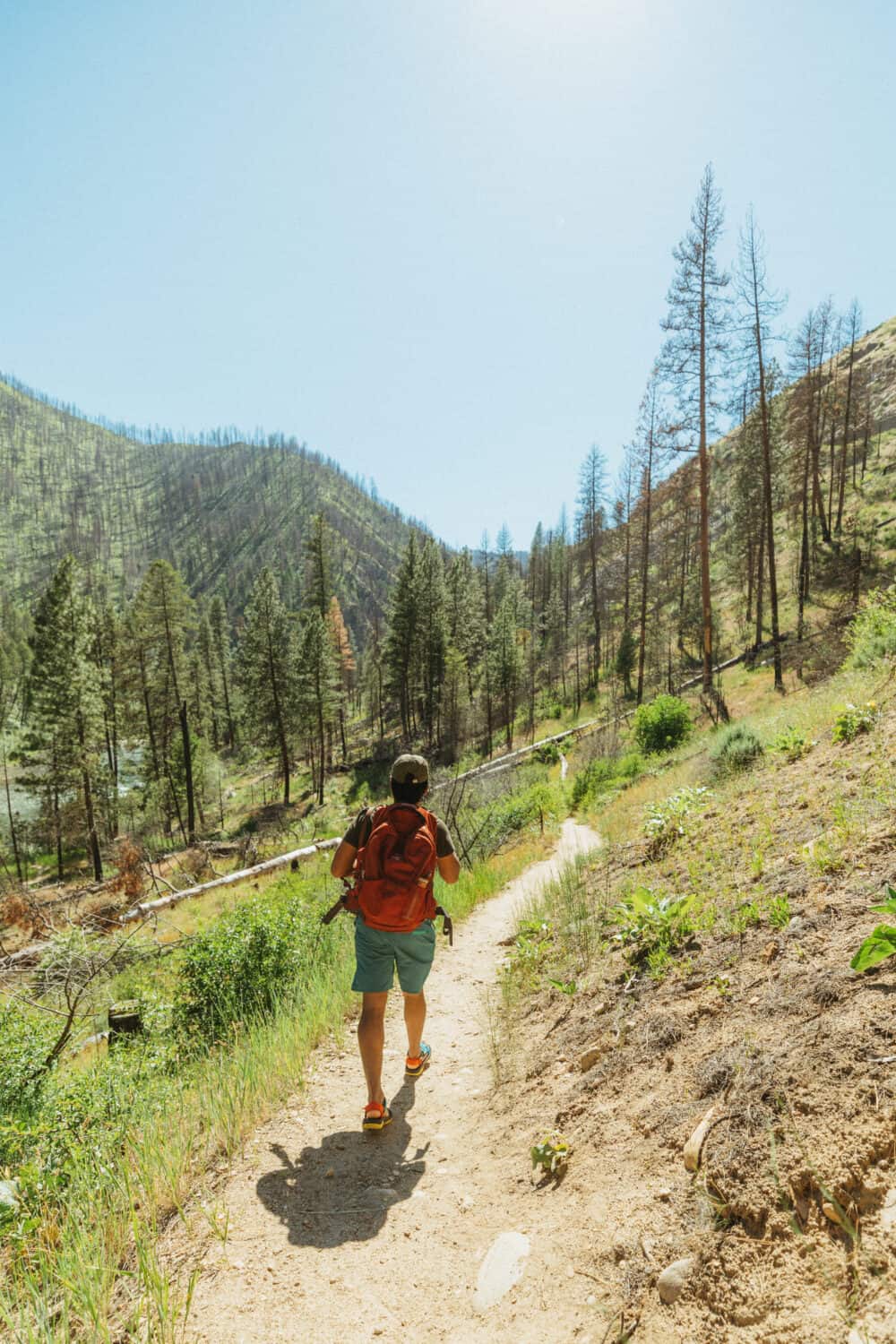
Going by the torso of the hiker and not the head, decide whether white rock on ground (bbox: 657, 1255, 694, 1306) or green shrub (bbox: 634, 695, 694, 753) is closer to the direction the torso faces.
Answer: the green shrub

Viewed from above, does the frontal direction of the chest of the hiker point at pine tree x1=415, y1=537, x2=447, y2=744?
yes

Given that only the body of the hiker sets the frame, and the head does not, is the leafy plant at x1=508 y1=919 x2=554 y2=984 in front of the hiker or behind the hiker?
in front

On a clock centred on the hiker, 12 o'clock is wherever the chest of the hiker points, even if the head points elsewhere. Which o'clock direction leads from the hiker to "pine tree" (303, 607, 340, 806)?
The pine tree is roughly at 12 o'clock from the hiker.

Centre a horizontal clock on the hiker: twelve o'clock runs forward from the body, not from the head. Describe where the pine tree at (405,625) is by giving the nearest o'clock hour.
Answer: The pine tree is roughly at 12 o'clock from the hiker.

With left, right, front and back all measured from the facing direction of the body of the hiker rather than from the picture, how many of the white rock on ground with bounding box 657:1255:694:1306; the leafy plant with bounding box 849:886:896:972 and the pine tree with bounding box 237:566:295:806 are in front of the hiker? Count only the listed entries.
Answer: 1

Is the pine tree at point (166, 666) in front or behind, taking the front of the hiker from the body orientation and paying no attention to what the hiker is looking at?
in front

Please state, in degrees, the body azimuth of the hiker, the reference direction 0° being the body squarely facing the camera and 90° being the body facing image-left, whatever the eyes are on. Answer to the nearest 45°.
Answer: approximately 180°

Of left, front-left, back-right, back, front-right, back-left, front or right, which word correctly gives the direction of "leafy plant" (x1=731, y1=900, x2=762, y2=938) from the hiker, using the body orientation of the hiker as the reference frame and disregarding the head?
right

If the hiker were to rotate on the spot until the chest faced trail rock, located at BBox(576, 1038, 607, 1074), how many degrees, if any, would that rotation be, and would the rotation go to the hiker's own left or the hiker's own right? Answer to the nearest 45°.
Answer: approximately 90° to the hiker's own right
